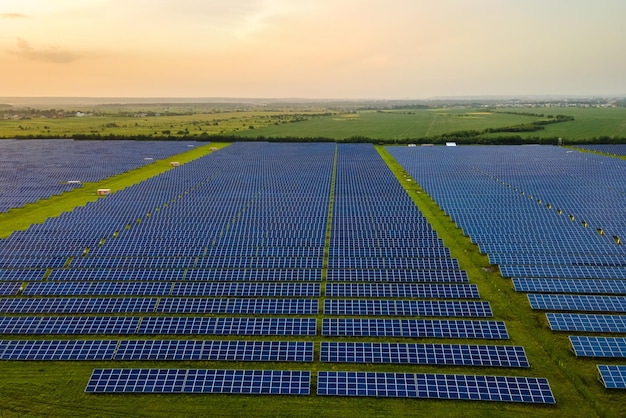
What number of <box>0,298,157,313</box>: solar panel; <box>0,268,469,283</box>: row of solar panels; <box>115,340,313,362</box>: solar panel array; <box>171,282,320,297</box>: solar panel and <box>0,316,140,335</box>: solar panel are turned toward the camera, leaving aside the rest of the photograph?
5

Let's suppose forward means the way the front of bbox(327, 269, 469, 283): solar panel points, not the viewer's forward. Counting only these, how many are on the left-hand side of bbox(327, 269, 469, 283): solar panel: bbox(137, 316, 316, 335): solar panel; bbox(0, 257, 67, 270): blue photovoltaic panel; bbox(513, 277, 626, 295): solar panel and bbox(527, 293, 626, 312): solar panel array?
2

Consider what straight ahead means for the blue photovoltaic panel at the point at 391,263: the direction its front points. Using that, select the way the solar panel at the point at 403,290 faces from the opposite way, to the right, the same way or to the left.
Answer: the same way

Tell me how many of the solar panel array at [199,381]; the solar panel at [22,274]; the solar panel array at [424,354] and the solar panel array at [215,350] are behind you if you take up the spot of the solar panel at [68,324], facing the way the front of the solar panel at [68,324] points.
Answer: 1

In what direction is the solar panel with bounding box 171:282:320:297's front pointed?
toward the camera

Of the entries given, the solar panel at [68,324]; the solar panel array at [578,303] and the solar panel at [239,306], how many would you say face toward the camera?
3

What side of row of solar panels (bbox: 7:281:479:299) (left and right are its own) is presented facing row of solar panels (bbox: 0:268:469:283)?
back

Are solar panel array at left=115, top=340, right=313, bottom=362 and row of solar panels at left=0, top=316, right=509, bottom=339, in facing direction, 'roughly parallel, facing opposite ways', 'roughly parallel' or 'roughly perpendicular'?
roughly parallel

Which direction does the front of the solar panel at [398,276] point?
toward the camera

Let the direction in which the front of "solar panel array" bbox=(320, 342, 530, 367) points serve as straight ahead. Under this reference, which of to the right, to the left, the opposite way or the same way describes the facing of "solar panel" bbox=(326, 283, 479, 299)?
the same way

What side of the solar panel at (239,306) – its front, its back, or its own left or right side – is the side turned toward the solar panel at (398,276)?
left

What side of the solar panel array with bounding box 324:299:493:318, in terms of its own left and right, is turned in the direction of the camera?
front

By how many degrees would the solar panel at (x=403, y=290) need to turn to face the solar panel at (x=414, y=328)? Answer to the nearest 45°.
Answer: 0° — it already faces it

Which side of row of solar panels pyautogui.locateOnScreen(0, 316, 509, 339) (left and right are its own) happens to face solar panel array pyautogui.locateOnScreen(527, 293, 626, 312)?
left

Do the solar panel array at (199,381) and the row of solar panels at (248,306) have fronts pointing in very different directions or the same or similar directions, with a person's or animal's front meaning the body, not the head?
same or similar directions

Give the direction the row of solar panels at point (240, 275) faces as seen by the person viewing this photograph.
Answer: facing the viewer

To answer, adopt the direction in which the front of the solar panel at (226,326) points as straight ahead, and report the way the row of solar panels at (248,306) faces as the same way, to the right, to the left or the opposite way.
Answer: the same way
